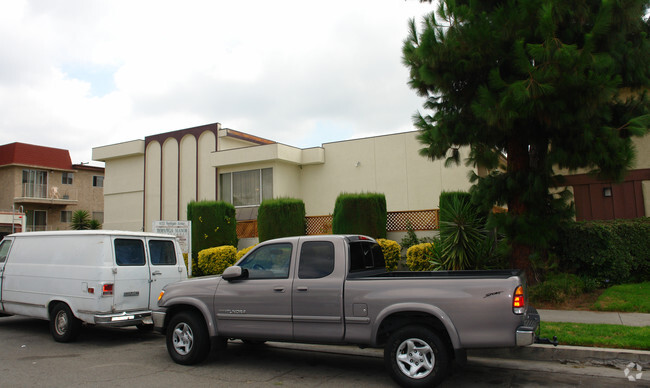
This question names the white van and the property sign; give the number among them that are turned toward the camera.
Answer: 1

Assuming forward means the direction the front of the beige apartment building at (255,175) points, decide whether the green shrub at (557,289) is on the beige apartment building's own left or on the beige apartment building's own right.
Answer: on the beige apartment building's own left

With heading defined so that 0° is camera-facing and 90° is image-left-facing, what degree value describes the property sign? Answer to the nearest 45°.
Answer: approximately 0°

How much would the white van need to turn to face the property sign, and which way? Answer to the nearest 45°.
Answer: approximately 90° to its right

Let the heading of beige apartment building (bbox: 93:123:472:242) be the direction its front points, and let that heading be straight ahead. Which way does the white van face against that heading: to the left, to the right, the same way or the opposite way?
to the right

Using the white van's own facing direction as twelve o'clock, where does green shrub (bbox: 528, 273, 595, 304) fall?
The green shrub is roughly at 5 o'clock from the white van.

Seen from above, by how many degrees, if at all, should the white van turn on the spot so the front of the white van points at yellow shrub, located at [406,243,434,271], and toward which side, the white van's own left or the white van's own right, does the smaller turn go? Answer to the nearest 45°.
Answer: approximately 135° to the white van's own right

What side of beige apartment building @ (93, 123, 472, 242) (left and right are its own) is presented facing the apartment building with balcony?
right

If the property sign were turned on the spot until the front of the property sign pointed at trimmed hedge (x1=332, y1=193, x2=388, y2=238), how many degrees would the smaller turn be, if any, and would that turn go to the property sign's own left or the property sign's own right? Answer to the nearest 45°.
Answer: approximately 90° to the property sign's own left

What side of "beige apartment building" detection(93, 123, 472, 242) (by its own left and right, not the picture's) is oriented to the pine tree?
left

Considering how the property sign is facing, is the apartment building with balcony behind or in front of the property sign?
behind

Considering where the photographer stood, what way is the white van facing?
facing away from the viewer and to the left of the viewer

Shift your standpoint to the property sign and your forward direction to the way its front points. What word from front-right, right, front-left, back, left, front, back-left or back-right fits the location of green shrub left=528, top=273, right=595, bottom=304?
front-left

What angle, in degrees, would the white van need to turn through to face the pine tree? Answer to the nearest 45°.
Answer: approximately 135° to its right
